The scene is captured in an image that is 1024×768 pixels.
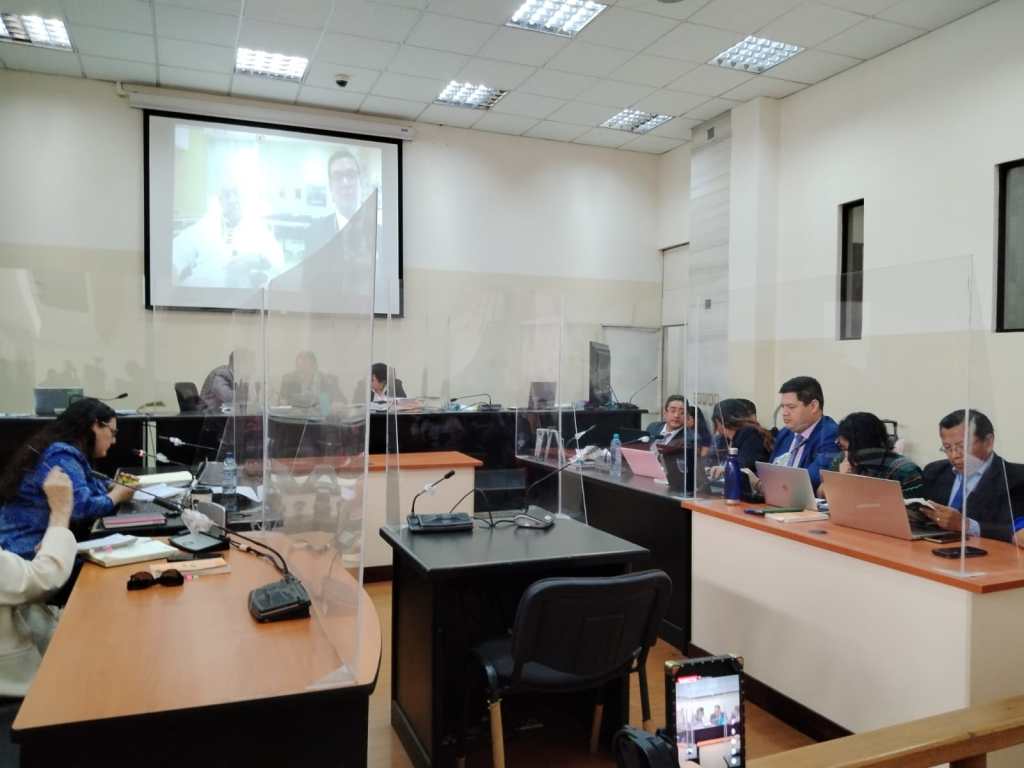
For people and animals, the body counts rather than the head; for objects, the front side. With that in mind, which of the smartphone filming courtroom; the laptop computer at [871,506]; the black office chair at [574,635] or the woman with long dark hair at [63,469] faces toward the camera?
the smartphone filming courtroom

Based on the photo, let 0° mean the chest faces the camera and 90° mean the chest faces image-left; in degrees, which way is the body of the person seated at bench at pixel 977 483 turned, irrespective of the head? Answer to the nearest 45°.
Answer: approximately 45°

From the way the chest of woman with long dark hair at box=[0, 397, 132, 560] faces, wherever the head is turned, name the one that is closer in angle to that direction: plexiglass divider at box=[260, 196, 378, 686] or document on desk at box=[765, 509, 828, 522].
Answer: the document on desk

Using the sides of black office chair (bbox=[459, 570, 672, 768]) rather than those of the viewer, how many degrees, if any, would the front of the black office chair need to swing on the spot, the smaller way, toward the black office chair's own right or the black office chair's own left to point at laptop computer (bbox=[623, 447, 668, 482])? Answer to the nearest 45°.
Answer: approximately 45° to the black office chair's own right

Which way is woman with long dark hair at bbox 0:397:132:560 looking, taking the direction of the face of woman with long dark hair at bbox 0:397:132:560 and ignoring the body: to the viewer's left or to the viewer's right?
to the viewer's right

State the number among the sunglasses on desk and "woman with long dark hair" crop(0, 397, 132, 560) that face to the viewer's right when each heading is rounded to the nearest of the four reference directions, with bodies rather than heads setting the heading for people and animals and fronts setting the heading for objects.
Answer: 1

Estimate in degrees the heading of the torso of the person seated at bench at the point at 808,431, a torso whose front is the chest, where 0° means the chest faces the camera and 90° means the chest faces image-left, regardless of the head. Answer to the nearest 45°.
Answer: approximately 45°

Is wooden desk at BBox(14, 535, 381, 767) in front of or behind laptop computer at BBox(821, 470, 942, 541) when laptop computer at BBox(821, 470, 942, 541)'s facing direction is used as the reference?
behind
